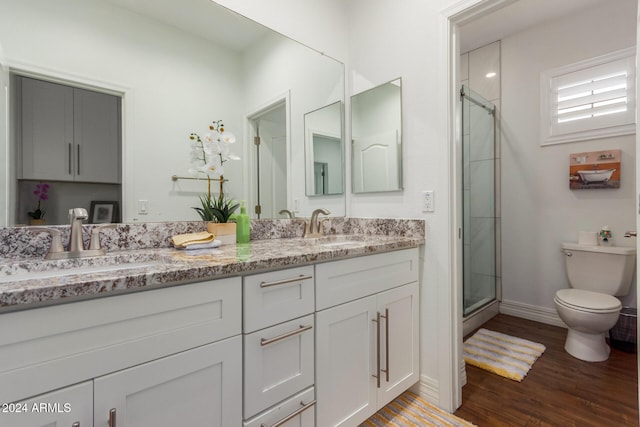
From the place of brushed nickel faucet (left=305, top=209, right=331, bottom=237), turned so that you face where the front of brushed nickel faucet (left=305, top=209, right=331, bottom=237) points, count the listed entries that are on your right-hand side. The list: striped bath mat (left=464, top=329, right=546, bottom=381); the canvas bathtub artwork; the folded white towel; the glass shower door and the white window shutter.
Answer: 1

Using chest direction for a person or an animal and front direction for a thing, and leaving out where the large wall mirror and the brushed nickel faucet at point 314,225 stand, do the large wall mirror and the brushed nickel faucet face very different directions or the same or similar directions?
same or similar directions

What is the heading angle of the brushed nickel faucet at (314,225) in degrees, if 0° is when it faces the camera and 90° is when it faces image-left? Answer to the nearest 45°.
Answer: approximately 315°

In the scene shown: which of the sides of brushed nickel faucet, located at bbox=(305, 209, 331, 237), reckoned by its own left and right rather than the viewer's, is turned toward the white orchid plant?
right

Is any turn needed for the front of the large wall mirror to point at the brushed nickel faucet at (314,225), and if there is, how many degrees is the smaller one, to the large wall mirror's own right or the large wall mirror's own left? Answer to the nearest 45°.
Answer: approximately 45° to the large wall mirror's own left

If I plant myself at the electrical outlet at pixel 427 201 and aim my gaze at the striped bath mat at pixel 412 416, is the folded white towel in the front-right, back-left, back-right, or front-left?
front-right

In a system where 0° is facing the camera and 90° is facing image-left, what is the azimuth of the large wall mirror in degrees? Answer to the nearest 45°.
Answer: approximately 315°

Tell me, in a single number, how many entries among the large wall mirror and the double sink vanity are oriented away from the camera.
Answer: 0

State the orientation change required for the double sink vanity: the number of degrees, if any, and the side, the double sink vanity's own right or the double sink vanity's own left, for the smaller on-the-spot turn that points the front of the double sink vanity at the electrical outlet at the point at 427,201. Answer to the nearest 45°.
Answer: approximately 45° to the double sink vanity's own left

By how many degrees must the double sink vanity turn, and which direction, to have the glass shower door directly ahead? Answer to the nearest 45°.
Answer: approximately 90° to its left

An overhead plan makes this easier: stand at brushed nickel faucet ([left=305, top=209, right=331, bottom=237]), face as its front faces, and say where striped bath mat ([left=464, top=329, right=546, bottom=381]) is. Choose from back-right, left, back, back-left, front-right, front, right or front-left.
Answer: front-left

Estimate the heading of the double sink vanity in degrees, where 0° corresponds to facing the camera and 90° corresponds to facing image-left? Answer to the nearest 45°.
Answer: approximately 315°

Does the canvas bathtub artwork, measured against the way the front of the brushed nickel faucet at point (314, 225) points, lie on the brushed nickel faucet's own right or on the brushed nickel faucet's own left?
on the brushed nickel faucet's own left

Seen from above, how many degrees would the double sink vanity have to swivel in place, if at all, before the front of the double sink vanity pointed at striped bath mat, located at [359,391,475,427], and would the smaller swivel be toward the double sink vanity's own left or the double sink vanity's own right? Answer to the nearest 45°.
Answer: approximately 45° to the double sink vanity's own left
